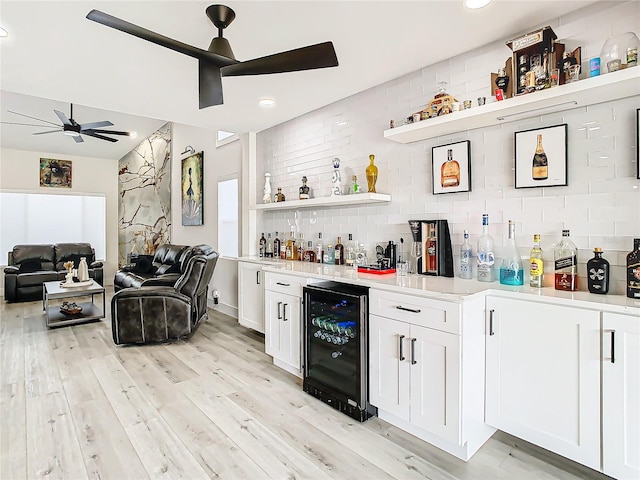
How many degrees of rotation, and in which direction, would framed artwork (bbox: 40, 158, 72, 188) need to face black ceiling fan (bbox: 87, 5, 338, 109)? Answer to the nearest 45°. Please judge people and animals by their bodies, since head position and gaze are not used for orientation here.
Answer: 0° — it already faces it

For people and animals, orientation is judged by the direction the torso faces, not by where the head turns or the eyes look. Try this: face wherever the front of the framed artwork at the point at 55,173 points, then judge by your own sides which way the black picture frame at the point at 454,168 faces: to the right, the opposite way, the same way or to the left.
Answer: to the right

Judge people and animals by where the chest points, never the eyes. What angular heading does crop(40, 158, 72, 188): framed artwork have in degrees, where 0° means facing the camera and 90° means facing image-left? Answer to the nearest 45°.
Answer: approximately 0°

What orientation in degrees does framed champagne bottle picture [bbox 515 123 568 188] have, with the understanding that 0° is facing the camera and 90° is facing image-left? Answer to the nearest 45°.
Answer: approximately 45°
